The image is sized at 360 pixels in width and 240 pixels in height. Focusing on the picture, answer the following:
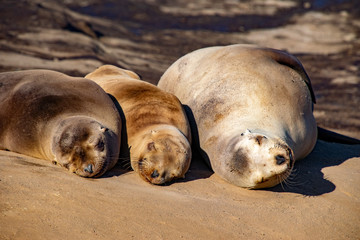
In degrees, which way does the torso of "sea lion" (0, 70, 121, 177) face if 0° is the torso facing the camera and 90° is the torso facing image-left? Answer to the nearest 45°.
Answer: approximately 315°

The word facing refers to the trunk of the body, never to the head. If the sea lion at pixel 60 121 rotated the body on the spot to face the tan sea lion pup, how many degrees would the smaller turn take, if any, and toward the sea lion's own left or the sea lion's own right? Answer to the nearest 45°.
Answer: approximately 45° to the sea lion's own left
